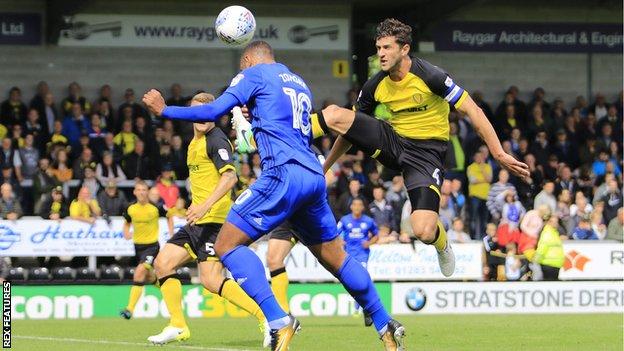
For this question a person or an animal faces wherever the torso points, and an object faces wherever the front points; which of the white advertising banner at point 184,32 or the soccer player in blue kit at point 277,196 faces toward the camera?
the white advertising banner

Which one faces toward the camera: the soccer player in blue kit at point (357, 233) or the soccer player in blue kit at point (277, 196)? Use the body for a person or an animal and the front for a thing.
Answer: the soccer player in blue kit at point (357, 233)

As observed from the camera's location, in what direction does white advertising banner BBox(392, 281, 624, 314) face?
facing the viewer

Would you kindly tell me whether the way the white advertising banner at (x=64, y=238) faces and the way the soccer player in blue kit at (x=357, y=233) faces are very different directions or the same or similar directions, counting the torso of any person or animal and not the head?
same or similar directions

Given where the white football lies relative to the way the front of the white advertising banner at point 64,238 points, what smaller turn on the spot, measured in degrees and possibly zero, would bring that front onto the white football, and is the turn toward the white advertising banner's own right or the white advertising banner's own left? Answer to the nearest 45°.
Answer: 0° — it already faces it

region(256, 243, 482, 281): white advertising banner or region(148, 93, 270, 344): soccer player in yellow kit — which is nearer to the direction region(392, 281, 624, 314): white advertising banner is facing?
the soccer player in yellow kit

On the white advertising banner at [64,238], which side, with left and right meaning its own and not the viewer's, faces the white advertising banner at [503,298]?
left

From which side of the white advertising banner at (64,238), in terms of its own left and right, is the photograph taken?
front

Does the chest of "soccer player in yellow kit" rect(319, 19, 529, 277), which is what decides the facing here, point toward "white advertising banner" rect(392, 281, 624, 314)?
no

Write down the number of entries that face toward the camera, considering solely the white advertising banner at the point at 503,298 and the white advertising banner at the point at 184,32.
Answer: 2

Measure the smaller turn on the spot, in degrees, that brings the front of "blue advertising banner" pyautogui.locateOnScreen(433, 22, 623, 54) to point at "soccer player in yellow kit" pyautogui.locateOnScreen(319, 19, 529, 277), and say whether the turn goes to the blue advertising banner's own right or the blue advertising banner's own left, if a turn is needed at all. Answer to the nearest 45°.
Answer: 0° — it already faces them

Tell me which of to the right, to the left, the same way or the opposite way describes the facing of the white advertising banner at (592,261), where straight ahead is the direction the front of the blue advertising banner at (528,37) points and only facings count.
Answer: the same way

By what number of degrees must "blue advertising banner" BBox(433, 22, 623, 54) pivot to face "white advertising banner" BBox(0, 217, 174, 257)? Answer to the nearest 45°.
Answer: approximately 45° to its right

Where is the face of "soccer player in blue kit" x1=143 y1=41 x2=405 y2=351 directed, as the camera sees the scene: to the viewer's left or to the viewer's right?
to the viewer's left

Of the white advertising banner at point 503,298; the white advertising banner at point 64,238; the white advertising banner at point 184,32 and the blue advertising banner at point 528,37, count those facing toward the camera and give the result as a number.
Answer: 4

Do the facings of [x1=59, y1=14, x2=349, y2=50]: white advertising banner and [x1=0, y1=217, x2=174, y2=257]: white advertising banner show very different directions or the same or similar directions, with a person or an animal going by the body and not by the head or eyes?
same or similar directions

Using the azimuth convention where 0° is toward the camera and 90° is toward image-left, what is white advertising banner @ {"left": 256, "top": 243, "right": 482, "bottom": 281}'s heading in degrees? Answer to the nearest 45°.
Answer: approximately 0°

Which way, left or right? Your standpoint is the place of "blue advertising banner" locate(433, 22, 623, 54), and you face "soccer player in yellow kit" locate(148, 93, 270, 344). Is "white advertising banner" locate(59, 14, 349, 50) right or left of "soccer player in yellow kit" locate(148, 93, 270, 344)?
right
